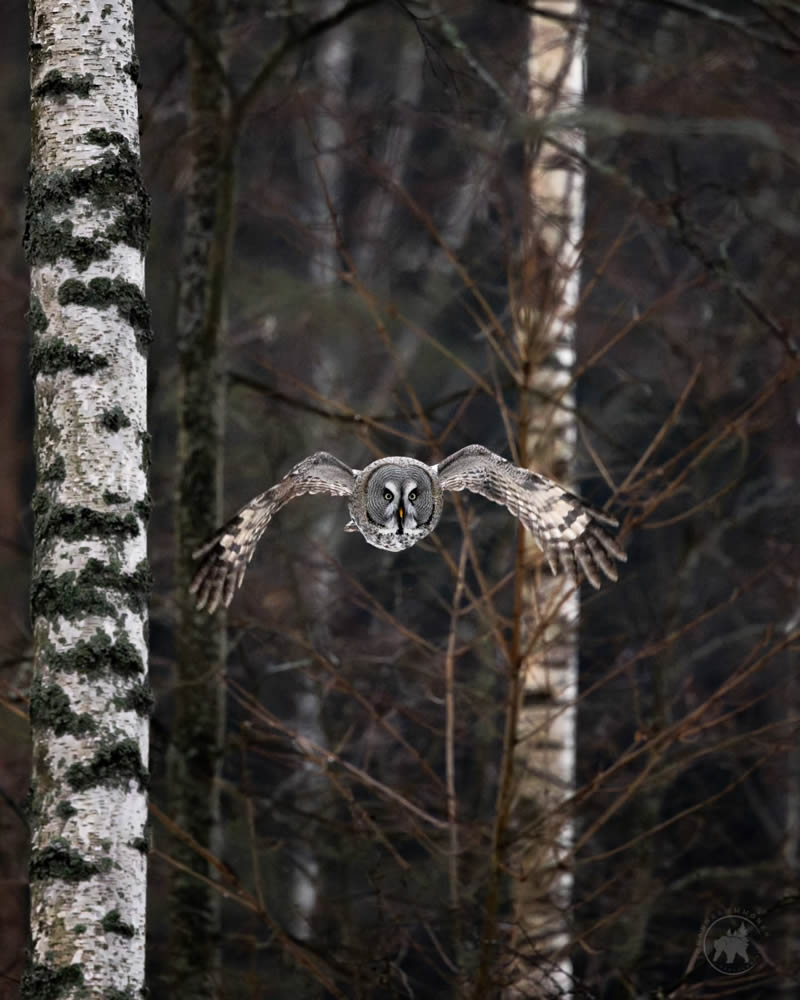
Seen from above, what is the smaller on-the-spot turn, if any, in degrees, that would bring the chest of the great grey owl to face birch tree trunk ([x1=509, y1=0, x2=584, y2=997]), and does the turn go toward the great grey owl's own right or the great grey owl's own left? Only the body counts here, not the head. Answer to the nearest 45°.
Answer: approximately 180°

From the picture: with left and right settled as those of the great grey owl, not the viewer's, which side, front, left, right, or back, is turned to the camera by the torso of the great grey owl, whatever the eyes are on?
front

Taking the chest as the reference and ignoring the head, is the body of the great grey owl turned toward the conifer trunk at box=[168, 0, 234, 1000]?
no

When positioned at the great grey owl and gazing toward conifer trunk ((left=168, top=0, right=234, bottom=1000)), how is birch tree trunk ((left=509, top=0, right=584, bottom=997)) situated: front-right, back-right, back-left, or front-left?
front-right
